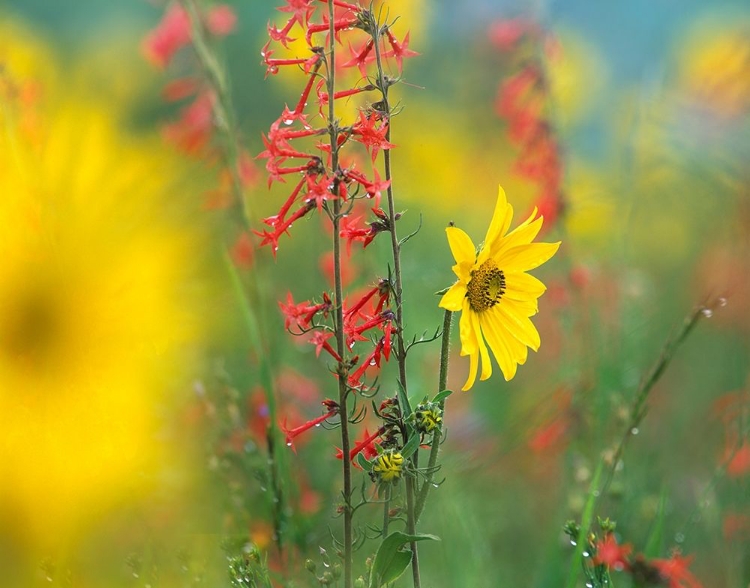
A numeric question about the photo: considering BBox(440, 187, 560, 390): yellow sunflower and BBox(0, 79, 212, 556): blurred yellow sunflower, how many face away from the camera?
0

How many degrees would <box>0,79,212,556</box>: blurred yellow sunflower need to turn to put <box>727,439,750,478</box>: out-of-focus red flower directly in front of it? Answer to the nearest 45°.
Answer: approximately 135° to its left

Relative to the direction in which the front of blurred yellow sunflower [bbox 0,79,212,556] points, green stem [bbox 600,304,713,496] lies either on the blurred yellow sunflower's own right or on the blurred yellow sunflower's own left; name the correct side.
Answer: on the blurred yellow sunflower's own left

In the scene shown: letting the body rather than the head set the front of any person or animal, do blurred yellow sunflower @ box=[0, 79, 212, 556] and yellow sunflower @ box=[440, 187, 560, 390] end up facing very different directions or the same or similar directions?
same or similar directions

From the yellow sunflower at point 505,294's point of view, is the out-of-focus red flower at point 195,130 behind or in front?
behind

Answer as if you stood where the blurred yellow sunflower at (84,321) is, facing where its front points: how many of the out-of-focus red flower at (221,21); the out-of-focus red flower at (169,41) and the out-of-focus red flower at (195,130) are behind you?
3

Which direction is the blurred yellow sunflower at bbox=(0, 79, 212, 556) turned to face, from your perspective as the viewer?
facing the viewer

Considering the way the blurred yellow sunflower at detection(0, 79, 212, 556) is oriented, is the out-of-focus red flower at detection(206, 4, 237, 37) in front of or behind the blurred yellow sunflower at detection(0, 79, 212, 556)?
behind

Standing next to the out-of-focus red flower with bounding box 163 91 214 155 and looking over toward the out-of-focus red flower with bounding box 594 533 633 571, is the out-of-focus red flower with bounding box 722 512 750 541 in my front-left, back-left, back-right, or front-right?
front-left
